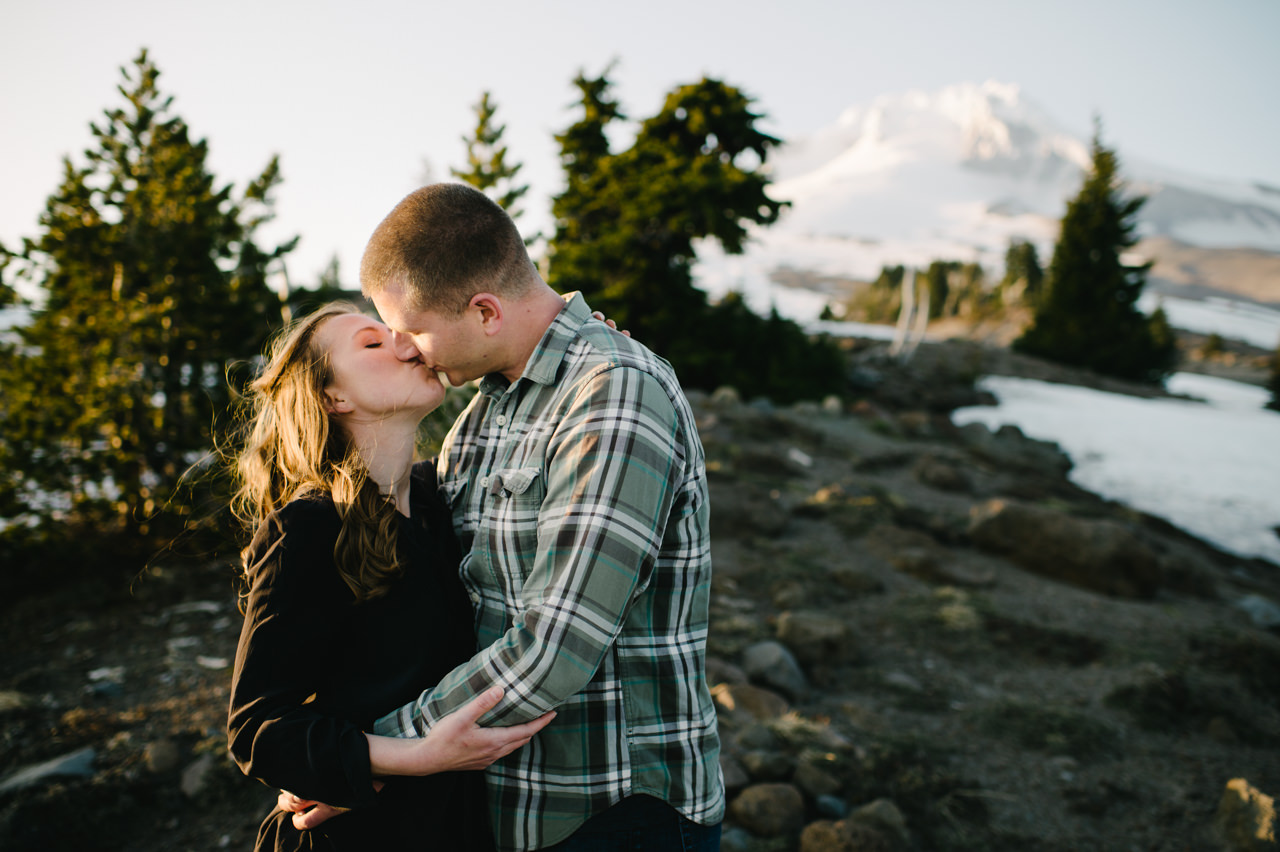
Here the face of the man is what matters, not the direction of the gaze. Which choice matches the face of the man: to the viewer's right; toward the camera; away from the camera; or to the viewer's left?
to the viewer's left

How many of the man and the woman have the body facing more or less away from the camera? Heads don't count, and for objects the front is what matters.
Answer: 0

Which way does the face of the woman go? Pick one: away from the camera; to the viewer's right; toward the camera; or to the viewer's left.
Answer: to the viewer's right

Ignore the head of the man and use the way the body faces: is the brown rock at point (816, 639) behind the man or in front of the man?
behind

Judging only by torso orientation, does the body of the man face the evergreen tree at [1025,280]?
no

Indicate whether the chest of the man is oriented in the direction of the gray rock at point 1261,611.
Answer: no

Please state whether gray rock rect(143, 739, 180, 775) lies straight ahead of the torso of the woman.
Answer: no

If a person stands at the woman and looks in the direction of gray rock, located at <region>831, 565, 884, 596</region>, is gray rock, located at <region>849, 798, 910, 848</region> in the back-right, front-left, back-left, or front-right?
front-right

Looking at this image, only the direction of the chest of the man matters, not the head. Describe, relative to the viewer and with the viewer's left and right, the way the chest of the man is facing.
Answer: facing the viewer and to the left of the viewer

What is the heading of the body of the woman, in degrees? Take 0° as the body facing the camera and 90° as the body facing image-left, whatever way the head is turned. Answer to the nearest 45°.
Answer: approximately 315°

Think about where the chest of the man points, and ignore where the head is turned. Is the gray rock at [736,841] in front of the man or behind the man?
behind
